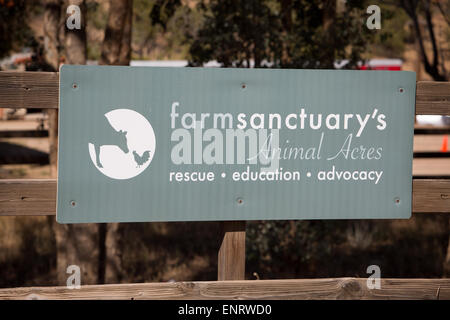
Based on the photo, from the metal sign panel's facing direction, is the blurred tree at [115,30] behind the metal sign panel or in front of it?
behind

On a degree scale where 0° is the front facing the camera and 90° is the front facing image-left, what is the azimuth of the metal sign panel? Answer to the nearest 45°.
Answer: approximately 0°
